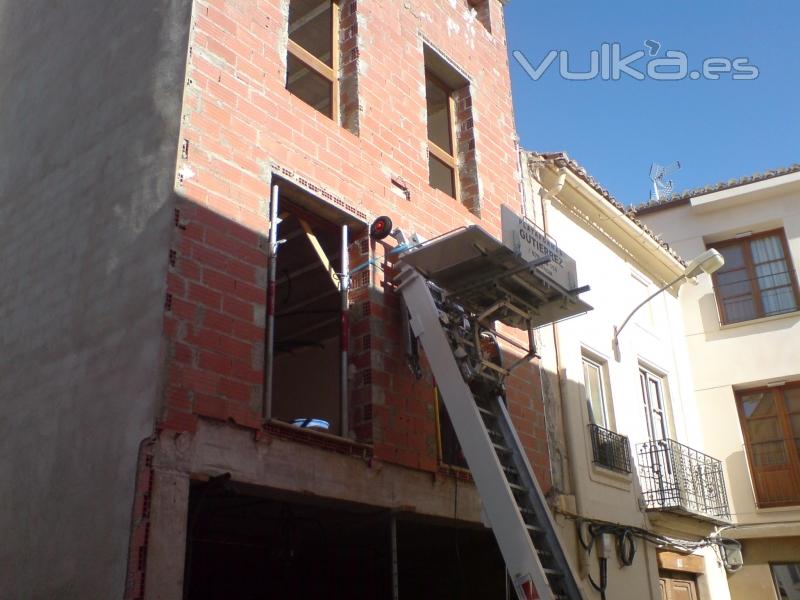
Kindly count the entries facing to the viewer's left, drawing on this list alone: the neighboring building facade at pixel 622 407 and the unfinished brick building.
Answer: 0

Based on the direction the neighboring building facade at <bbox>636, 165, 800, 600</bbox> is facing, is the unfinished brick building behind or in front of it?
in front

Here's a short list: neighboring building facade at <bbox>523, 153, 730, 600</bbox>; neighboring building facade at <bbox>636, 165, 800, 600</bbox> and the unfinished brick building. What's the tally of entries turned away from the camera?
0

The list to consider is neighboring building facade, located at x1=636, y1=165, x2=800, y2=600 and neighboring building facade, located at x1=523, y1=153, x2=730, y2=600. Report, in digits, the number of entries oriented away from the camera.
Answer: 0

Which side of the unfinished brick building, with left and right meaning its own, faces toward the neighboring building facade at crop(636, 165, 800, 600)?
left

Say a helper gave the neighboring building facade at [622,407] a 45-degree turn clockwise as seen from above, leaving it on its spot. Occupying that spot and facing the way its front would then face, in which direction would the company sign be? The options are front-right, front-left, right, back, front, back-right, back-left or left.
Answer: front

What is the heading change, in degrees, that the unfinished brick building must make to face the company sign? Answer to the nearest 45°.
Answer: approximately 45° to its left

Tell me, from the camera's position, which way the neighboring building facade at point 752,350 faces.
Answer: facing the viewer and to the left of the viewer

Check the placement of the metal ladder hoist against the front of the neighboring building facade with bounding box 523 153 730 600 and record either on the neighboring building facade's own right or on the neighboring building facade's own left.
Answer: on the neighboring building facade's own right
